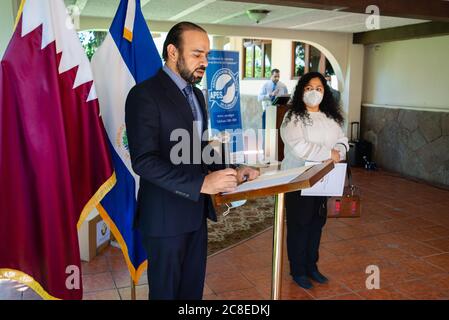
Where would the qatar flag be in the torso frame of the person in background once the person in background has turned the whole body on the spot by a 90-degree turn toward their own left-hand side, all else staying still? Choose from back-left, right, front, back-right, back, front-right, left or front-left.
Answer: back-right

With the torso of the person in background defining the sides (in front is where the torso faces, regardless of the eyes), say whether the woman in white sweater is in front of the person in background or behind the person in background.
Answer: in front

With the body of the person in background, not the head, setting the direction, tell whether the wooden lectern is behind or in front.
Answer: in front

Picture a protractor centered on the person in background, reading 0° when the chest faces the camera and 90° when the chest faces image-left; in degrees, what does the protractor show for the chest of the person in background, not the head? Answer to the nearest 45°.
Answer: approximately 315°

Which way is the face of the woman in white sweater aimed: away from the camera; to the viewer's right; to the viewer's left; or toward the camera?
toward the camera

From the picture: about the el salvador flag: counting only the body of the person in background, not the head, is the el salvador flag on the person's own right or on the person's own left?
on the person's own right

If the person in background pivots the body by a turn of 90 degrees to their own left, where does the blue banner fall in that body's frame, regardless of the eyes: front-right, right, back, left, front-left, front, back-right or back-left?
back-right
